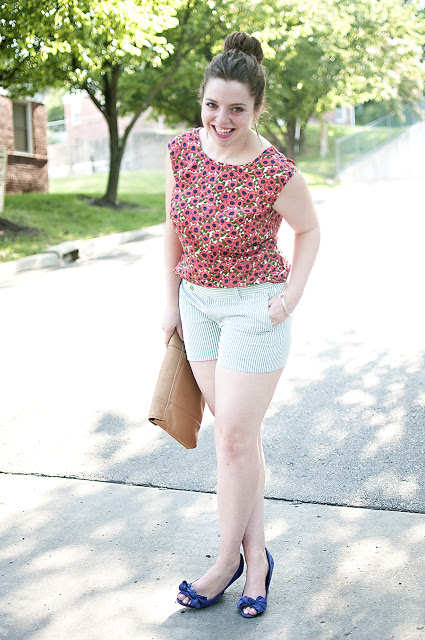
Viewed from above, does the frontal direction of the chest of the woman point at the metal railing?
no

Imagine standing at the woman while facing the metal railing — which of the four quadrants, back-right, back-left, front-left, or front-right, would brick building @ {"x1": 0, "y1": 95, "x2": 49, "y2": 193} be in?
front-left

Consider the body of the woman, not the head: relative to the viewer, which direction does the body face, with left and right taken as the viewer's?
facing the viewer and to the left of the viewer

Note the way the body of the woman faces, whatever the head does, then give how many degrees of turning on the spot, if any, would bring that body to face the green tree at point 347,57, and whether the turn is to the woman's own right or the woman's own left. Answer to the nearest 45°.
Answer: approximately 135° to the woman's own right

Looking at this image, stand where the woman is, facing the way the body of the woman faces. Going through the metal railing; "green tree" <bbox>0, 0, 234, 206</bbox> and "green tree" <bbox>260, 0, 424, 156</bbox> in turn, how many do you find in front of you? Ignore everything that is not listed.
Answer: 0

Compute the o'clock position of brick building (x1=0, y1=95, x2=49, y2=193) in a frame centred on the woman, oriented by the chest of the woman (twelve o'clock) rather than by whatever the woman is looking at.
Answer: The brick building is roughly at 4 o'clock from the woman.

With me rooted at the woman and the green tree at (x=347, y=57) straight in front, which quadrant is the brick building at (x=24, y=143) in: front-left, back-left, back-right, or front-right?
front-left

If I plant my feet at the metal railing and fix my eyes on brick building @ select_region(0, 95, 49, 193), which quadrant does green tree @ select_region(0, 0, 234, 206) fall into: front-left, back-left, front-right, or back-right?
front-left

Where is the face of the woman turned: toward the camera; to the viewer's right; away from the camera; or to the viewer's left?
toward the camera

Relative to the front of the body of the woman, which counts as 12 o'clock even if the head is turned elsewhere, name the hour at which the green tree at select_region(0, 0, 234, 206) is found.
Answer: The green tree is roughly at 4 o'clock from the woman.

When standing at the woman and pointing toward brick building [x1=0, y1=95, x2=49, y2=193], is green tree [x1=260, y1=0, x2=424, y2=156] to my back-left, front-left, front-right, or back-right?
front-right
